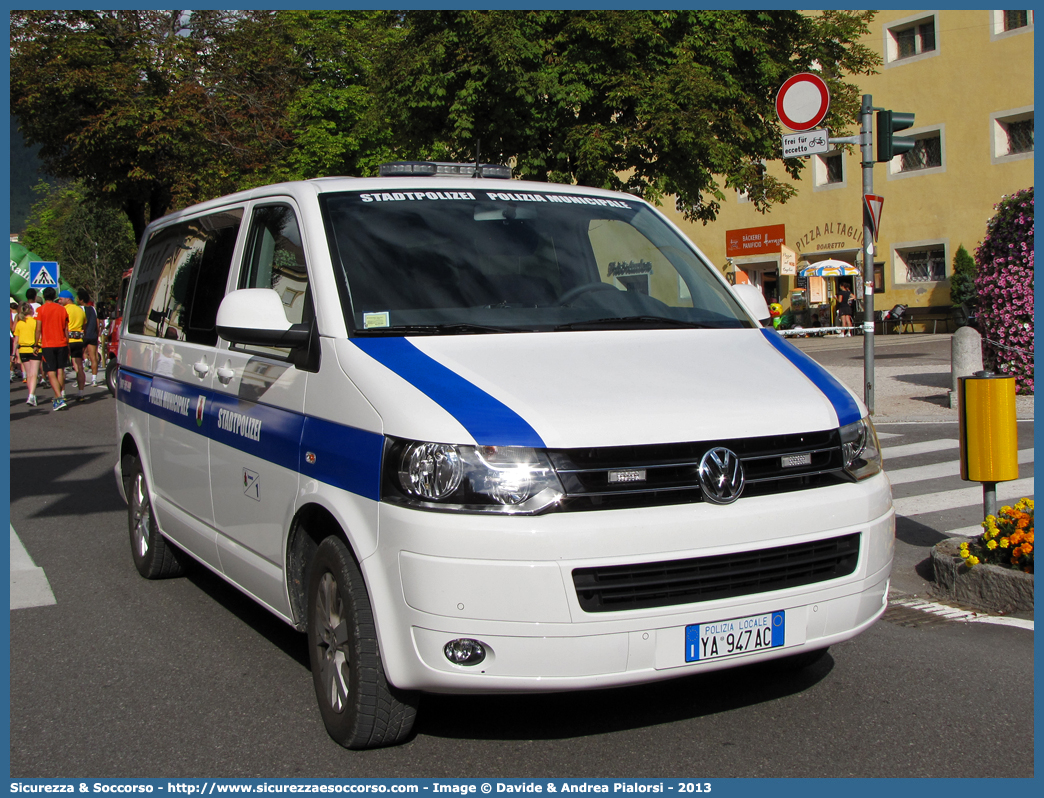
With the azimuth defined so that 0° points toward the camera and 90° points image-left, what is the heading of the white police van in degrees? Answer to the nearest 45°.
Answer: approximately 315°

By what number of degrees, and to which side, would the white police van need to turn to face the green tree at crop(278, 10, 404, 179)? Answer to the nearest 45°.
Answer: approximately 135° to its left
